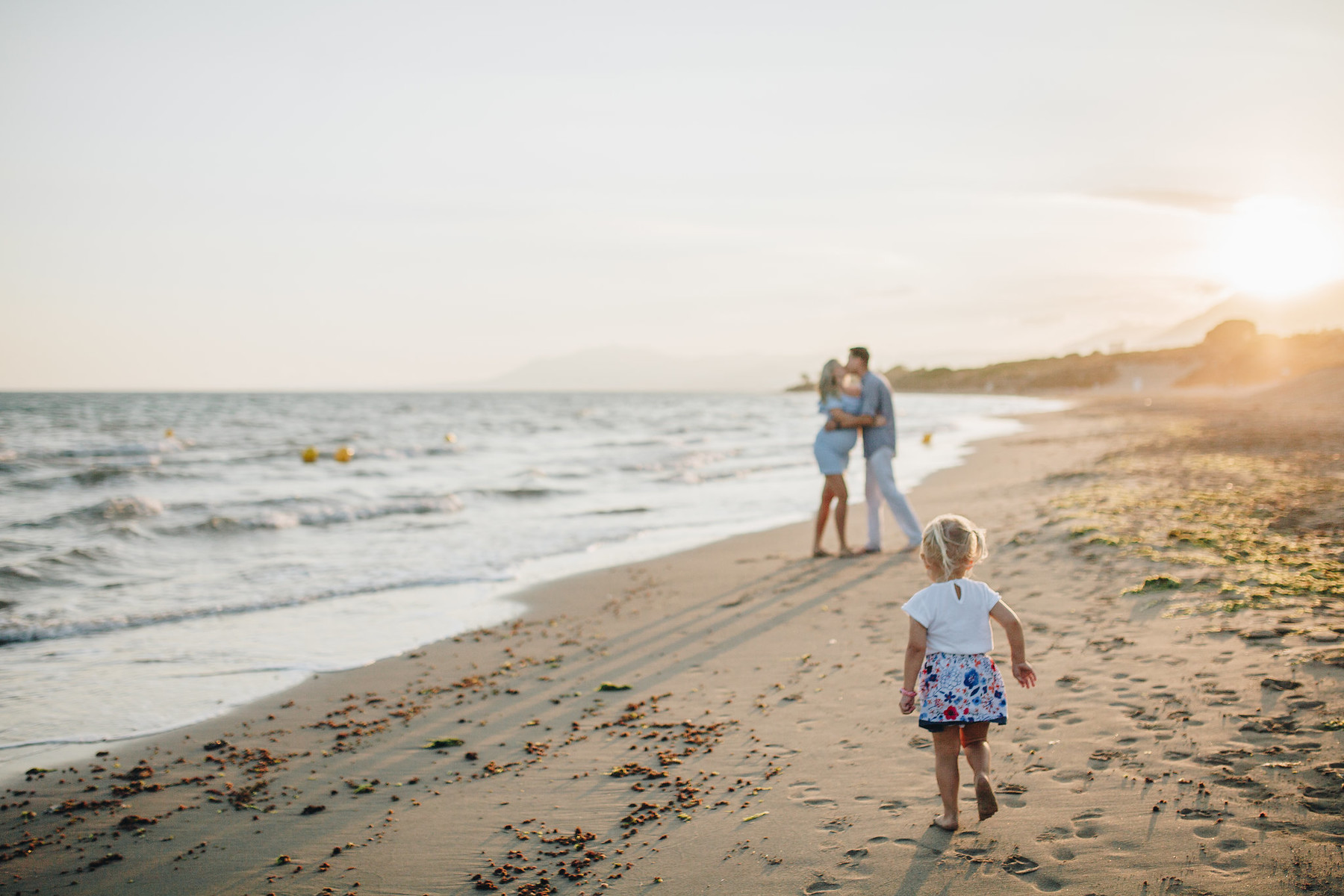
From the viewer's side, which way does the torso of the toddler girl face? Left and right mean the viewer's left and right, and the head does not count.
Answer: facing away from the viewer

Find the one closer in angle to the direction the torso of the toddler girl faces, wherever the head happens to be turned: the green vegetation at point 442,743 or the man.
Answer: the man

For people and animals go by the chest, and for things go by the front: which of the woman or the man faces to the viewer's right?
the woman

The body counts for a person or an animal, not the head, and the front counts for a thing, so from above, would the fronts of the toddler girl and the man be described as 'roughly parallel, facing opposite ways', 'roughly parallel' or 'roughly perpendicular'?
roughly perpendicular

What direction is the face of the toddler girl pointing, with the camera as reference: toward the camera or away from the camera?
away from the camera

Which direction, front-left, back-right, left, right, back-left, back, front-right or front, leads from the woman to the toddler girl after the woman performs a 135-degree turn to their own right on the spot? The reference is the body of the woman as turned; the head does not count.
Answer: front-left

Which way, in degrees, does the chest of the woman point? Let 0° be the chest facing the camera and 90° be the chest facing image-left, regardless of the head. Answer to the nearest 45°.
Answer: approximately 270°

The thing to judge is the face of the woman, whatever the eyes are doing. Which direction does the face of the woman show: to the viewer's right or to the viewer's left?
to the viewer's right

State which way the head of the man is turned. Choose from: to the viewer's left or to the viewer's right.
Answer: to the viewer's left

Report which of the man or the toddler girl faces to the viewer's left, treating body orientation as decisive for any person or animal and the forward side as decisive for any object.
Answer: the man

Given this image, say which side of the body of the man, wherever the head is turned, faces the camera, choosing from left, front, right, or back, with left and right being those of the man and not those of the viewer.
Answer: left

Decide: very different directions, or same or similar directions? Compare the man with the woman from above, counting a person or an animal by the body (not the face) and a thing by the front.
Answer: very different directions

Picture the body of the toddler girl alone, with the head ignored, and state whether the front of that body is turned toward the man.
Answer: yes
